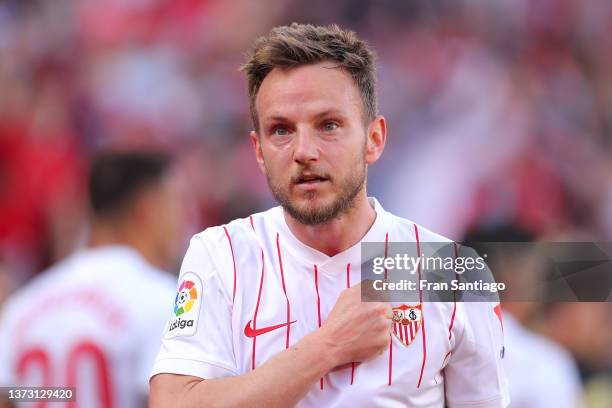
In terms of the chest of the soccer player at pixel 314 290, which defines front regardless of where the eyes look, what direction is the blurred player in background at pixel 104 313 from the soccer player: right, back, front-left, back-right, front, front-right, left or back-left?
back-right

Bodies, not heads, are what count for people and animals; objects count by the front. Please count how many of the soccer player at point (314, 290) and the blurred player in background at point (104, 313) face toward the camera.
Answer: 1

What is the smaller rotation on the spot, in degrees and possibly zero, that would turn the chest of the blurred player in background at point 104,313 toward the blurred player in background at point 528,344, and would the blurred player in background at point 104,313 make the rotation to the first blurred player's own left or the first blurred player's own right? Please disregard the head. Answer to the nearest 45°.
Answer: approximately 45° to the first blurred player's own right

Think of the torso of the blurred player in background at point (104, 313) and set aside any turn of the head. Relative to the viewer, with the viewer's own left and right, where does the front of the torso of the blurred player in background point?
facing away from the viewer and to the right of the viewer

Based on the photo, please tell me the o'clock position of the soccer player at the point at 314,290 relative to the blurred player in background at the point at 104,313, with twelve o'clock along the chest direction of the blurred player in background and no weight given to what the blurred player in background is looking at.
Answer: The soccer player is roughly at 4 o'clock from the blurred player in background.

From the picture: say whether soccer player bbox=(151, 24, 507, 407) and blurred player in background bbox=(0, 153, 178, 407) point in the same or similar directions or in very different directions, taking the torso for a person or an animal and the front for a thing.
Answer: very different directions

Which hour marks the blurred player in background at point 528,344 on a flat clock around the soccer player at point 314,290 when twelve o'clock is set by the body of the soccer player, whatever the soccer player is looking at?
The blurred player in background is roughly at 7 o'clock from the soccer player.

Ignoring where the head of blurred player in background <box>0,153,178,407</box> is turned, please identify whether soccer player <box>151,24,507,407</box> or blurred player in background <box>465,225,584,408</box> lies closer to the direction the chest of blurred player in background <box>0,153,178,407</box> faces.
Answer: the blurred player in background

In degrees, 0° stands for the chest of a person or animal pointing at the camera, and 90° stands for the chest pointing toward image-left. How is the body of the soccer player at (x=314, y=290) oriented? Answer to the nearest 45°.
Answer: approximately 0°
